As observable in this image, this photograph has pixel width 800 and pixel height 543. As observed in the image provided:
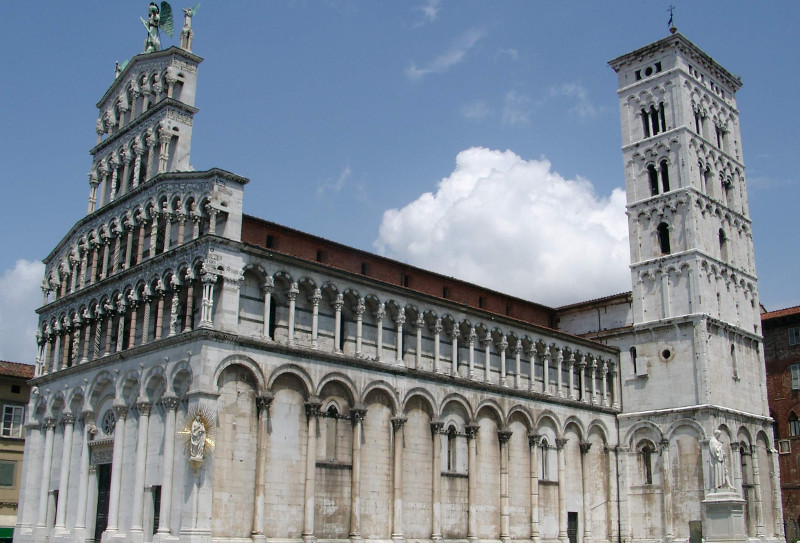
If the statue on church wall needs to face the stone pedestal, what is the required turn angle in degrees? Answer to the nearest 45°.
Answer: approximately 90° to its left

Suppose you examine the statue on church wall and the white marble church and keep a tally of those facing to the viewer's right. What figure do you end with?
0

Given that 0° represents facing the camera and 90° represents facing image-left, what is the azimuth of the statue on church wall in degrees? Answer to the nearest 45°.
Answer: approximately 0°

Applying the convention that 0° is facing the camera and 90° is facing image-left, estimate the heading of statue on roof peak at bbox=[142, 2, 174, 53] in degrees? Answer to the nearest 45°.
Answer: approximately 45°

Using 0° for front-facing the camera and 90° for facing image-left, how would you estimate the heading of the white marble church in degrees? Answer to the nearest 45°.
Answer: approximately 45°

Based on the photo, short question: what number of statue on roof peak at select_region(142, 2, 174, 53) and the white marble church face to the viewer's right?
0
